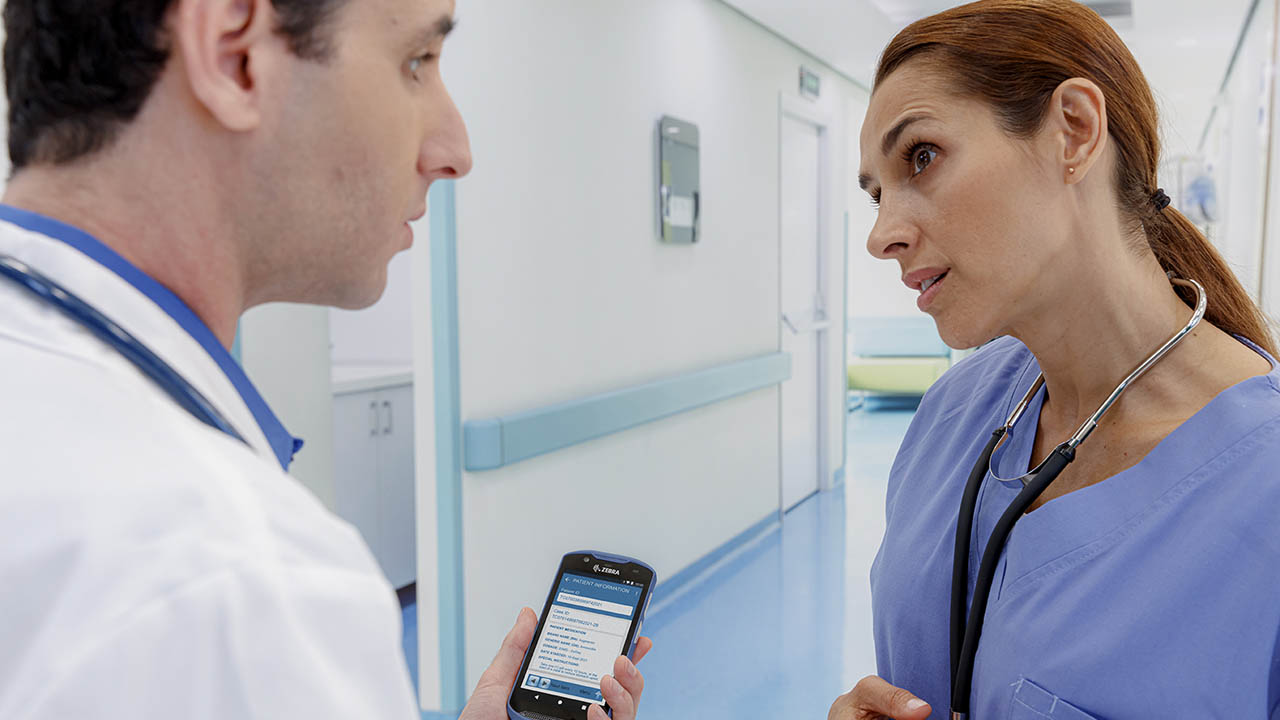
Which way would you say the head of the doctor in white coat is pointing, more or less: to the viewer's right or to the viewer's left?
to the viewer's right

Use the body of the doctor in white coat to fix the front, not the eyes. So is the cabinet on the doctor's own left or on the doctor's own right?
on the doctor's own left

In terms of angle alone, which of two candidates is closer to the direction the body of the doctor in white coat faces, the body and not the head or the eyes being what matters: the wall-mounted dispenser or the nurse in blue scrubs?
the nurse in blue scrubs

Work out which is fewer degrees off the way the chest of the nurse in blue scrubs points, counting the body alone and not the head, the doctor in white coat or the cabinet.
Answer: the doctor in white coat

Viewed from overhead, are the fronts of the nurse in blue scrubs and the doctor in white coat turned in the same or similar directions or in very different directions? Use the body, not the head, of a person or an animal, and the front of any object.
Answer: very different directions

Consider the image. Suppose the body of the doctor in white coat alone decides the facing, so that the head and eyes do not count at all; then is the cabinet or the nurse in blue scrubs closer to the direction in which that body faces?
the nurse in blue scrubs

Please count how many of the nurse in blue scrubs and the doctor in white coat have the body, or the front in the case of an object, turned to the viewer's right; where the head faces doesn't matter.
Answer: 1

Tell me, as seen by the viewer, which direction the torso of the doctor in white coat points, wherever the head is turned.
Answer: to the viewer's right

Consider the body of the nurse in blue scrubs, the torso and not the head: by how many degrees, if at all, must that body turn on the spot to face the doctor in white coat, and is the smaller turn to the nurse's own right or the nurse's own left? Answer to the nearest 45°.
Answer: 0° — they already face them

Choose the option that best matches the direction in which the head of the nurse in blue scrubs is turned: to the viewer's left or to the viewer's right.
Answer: to the viewer's left

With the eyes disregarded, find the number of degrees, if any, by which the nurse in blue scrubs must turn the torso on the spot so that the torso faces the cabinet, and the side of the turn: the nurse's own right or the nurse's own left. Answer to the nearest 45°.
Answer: approximately 90° to the nurse's own right
